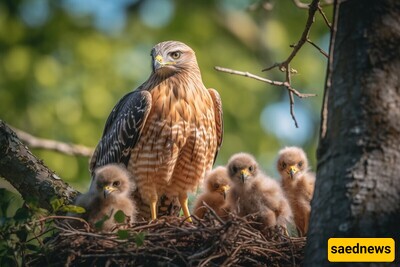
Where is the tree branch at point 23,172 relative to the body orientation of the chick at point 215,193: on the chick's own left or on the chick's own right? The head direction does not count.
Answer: on the chick's own right

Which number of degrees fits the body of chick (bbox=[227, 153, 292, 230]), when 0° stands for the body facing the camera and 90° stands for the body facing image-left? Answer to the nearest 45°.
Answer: approximately 45°

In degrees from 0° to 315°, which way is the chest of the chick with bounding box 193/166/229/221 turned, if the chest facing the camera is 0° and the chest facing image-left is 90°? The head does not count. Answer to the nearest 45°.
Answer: approximately 315°

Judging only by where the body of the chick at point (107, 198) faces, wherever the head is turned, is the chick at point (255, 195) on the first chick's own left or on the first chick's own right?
on the first chick's own left
